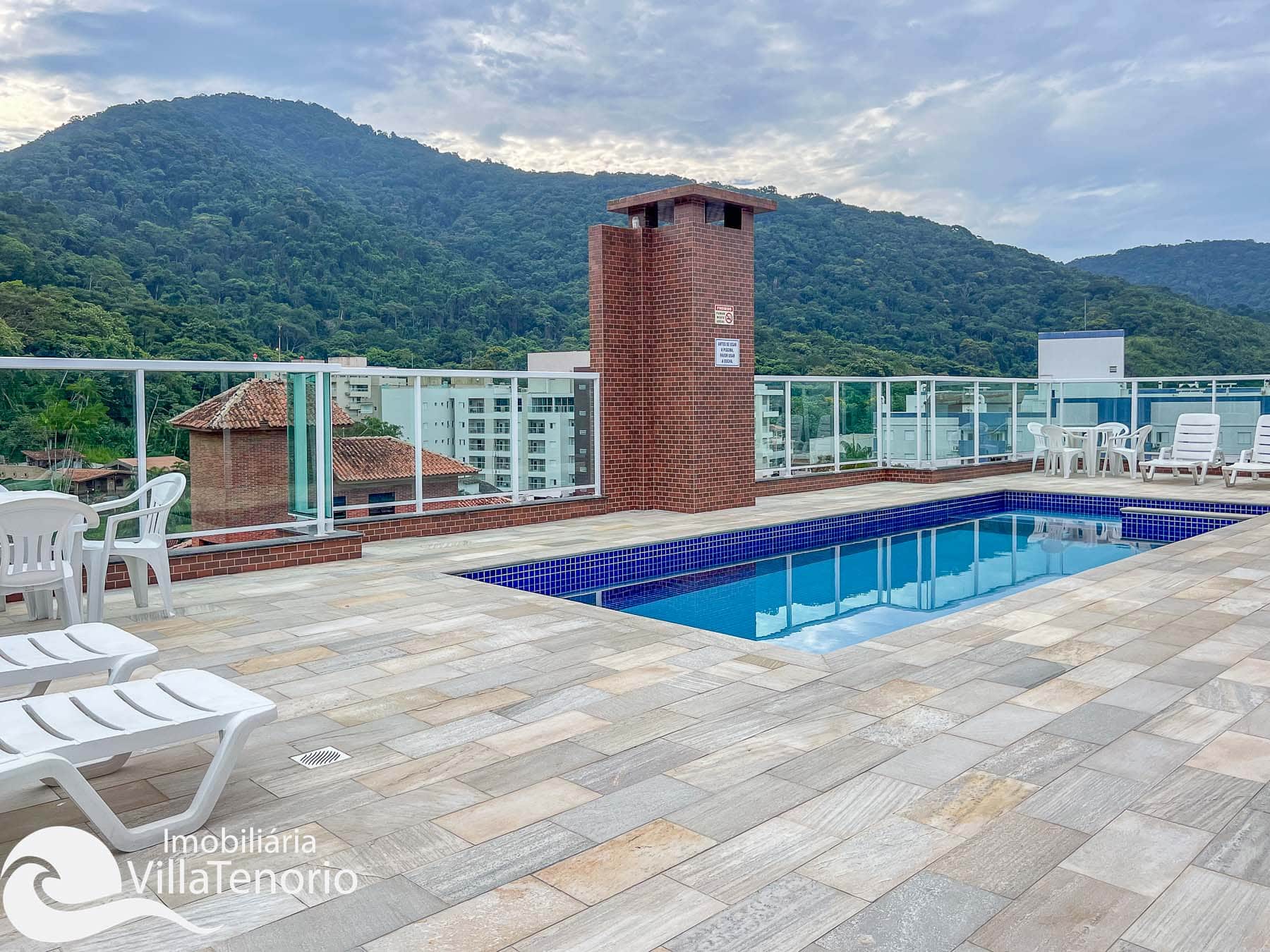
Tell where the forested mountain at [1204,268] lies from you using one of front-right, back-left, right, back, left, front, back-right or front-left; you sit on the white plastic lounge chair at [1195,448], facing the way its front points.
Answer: back-right

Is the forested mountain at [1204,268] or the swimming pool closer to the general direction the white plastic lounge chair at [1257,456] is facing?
the swimming pool

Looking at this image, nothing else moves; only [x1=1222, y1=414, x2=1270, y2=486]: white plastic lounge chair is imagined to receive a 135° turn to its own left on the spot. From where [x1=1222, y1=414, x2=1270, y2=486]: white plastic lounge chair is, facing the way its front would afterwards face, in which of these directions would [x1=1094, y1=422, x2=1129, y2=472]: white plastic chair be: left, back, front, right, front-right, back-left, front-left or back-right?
back-left

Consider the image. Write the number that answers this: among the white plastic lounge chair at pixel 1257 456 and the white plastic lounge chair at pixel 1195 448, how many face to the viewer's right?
0

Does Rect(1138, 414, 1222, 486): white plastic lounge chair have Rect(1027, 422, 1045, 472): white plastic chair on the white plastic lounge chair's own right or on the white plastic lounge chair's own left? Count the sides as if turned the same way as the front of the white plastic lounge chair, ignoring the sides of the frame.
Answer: on the white plastic lounge chair's own right

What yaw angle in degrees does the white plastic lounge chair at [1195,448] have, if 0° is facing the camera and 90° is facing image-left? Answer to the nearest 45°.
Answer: approximately 45°

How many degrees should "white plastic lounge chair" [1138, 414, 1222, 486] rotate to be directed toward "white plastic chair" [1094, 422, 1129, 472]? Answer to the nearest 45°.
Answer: approximately 90° to its right

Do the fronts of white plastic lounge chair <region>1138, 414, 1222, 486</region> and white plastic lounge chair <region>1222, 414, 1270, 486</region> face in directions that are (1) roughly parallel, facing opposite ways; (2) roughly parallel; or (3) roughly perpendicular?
roughly parallel

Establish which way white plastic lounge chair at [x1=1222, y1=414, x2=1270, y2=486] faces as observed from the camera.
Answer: facing the viewer and to the left of the viewer
